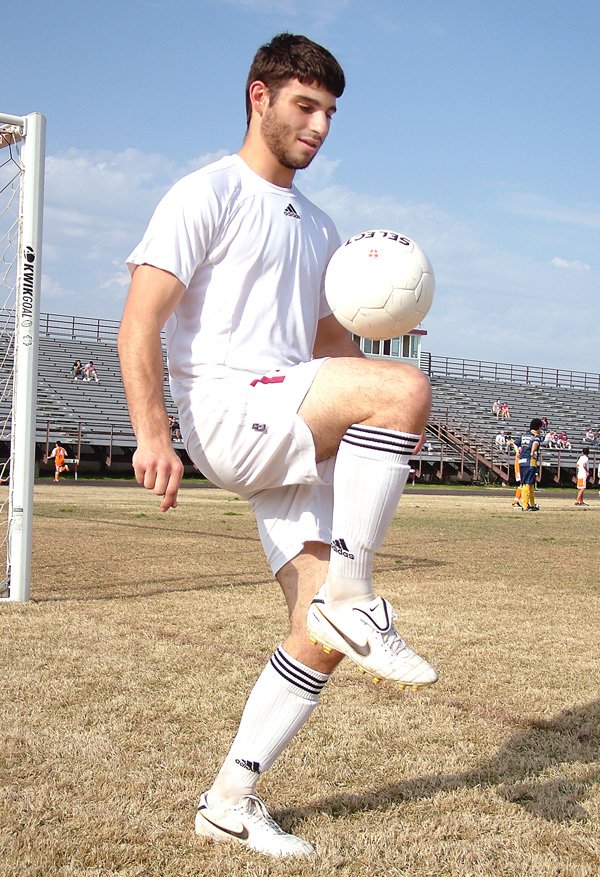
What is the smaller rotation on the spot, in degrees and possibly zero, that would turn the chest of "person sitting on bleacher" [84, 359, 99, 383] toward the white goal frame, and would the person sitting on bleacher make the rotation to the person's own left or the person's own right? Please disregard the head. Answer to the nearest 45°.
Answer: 0° — they already face it

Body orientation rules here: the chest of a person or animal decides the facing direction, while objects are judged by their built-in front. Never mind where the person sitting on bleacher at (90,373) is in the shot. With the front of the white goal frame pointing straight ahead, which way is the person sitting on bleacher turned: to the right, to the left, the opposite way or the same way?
to the right

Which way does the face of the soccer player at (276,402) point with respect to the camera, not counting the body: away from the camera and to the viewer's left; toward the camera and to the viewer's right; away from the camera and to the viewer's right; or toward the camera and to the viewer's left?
toward the camera and to the viewer's right

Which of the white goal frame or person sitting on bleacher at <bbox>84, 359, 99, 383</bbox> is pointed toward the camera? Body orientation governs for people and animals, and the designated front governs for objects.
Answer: the person sitting on bleacher

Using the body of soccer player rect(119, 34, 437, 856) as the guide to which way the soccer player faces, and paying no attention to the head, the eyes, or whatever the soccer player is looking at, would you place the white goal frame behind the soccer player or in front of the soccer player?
behind

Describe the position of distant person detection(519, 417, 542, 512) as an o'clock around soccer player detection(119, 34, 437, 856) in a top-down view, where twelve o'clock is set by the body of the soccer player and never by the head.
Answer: The distant person is roughly at 8 o'clock from the soccer player.

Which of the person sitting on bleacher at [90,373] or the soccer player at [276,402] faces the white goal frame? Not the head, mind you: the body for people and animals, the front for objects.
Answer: the person sitting on bleacher

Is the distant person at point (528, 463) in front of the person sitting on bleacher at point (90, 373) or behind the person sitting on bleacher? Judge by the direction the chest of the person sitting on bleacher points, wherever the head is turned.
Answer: in front

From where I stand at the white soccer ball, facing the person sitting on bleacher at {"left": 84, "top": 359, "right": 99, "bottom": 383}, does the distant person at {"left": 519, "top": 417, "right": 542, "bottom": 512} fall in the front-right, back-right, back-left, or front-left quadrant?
front-right

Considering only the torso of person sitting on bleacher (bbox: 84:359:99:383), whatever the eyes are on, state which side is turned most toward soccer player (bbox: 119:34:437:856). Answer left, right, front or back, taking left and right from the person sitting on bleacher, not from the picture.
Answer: front

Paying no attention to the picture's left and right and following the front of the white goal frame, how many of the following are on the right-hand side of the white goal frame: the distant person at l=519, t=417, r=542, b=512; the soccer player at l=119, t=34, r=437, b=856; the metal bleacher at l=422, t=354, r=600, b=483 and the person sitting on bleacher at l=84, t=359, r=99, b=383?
1

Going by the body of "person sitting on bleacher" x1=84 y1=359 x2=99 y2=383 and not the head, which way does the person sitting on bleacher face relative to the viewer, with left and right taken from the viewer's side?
facing the viewer

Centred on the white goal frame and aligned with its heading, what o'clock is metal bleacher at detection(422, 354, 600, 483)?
The metal bleacher is roughly at 10 o'clock from the white goal frame.
